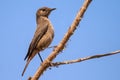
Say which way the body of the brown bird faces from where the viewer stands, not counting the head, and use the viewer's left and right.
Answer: facing to the right of the viewer
